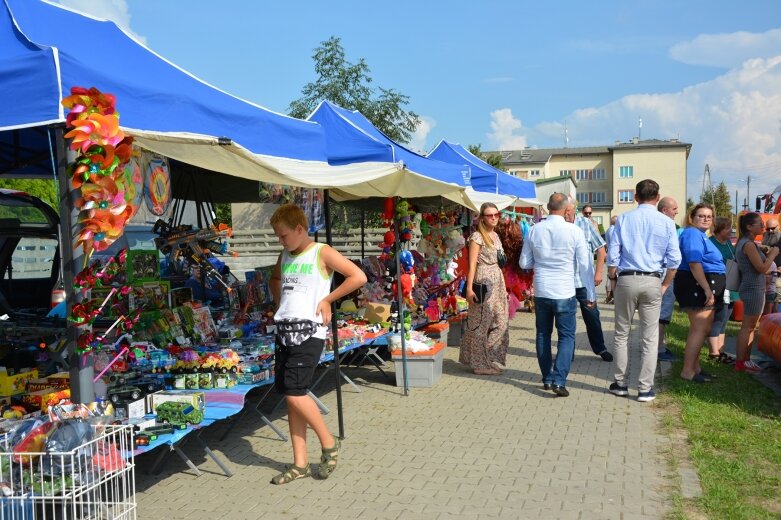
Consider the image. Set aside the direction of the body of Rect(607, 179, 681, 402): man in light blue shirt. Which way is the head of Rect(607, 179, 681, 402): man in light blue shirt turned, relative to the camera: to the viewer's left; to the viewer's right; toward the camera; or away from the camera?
away from the camera

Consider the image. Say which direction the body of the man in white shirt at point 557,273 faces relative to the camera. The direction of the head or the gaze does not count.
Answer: away from the camera

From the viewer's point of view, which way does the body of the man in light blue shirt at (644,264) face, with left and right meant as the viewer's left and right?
facing away from the viewer

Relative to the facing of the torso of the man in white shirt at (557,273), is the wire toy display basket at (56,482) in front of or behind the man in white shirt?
behind

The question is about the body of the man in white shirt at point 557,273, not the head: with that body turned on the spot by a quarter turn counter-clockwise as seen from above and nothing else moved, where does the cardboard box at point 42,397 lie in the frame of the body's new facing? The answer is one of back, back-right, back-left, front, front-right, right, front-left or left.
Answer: front-left

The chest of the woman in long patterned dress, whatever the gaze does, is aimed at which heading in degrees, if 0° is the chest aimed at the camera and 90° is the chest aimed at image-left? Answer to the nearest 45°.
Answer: approximately 315°

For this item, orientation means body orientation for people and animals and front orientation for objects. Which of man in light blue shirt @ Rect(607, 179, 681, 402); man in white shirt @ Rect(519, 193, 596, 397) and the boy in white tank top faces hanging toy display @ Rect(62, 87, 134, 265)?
the boy in white tank top

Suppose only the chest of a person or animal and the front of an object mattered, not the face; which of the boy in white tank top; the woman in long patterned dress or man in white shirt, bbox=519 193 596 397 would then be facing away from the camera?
the man in white shirt

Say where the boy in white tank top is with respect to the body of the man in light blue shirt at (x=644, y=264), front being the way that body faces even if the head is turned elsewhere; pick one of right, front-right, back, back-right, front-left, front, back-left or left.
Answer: back-left

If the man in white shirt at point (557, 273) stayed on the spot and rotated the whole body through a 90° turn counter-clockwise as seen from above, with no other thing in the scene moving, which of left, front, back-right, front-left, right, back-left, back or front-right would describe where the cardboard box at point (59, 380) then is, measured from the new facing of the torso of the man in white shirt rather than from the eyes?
front-left

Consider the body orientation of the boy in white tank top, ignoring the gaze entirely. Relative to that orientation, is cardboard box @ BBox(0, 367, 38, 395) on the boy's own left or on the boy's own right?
on the boy's own right
